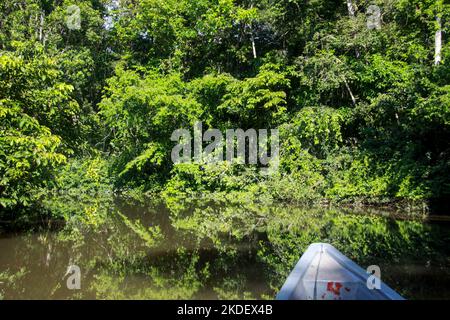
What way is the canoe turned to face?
away from the camera
